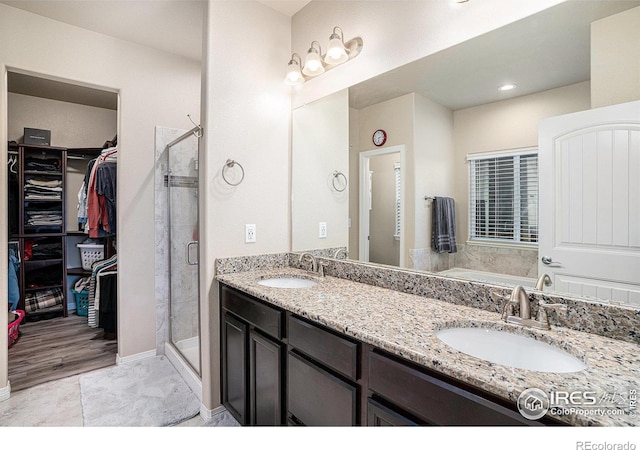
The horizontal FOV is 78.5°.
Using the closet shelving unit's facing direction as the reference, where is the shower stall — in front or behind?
in front

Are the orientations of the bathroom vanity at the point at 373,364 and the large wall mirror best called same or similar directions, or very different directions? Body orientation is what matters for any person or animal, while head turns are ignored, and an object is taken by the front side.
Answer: same or similar directions

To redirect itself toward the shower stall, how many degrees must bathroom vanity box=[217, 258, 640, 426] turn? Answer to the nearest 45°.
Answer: approximately 90° to its right

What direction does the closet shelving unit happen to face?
toward the camera

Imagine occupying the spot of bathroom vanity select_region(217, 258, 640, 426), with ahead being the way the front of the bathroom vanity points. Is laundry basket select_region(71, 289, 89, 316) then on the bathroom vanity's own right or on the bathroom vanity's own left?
on the bathroom vanity's own right

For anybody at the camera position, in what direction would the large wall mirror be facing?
facing the viewer and to the left of the viewer

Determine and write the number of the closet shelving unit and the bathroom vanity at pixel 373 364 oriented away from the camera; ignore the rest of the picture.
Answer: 0
